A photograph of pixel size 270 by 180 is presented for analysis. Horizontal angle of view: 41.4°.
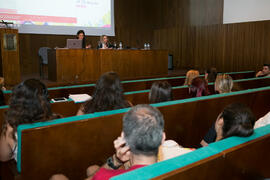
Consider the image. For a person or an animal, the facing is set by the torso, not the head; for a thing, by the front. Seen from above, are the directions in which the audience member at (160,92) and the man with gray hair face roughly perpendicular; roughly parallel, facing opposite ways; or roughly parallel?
roughly parallel

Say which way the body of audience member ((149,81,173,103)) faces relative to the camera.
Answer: away from the camera

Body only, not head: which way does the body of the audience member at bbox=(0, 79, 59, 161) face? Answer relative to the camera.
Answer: away from the camera

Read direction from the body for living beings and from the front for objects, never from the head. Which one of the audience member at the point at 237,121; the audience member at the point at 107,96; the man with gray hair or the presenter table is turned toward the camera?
the presenter table

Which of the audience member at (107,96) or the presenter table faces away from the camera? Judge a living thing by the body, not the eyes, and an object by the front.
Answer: the audience member

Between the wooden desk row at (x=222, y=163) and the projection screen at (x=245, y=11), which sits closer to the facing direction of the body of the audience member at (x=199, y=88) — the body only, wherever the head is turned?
the projection screen

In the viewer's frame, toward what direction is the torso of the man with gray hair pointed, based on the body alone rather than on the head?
away from the camera

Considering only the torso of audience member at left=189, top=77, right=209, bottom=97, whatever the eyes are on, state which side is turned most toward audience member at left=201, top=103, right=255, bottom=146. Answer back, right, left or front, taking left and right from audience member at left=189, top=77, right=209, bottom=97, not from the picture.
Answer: back

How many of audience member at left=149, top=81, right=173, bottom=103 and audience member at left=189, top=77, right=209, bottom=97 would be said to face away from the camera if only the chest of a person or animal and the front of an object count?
2

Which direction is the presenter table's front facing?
toward the camera

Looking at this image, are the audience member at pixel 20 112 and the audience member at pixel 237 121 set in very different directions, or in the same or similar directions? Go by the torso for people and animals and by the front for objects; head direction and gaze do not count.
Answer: same or similar directions

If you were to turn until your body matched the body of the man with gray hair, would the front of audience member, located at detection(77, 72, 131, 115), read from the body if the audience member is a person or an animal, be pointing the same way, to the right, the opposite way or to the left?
the same way

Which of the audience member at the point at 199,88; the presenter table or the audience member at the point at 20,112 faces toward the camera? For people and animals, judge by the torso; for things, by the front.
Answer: the presenter table

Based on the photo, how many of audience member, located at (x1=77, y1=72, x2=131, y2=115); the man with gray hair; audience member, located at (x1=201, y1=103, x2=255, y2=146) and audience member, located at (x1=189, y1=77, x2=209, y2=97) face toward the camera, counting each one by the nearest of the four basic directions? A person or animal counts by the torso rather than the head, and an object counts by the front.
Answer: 0

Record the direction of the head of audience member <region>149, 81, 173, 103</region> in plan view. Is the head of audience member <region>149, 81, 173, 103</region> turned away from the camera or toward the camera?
away from the camera

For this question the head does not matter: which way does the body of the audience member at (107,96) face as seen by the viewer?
away from the camera

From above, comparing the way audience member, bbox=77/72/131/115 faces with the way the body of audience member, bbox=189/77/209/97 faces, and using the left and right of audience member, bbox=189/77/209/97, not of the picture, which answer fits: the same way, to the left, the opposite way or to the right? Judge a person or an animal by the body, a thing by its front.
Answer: the same way

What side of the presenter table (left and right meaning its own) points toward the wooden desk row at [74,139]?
front

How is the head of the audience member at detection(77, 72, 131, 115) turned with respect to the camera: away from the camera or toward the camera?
away from the camera

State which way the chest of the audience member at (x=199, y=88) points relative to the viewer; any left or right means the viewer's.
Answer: facing away from the viewer

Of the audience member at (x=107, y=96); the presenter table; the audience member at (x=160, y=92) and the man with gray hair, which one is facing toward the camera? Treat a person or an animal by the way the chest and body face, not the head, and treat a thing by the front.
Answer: the presenter table
